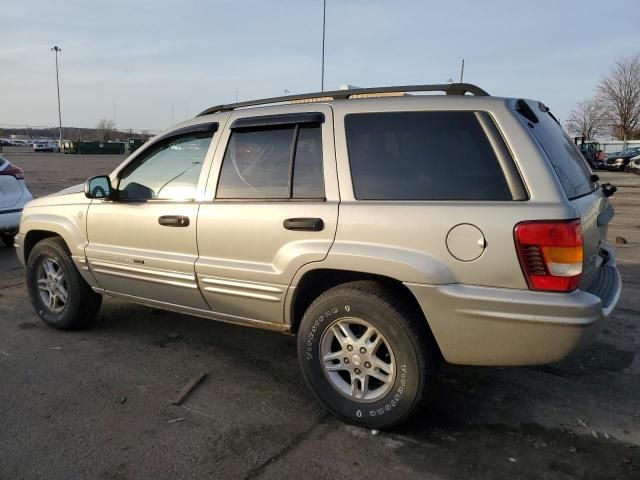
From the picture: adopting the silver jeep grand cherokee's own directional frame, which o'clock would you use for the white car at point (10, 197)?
The white car is roughly at 12 o'clock from the silver jeep grand cherokee.

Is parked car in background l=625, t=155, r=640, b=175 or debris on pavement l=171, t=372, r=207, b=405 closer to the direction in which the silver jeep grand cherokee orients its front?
the debris on pavement

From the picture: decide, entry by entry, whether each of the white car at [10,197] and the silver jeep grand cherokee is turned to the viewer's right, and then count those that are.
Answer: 0

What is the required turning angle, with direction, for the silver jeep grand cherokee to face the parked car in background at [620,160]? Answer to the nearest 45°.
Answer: approximately 90° to its right

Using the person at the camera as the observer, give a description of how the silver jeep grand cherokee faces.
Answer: facing away from the viewer and to the left of the viewer

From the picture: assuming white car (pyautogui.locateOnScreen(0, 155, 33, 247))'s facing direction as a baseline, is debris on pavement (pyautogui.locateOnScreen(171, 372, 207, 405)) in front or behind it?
behind

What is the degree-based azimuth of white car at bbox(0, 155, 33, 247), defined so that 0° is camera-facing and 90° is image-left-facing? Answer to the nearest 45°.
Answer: approximately 135°
